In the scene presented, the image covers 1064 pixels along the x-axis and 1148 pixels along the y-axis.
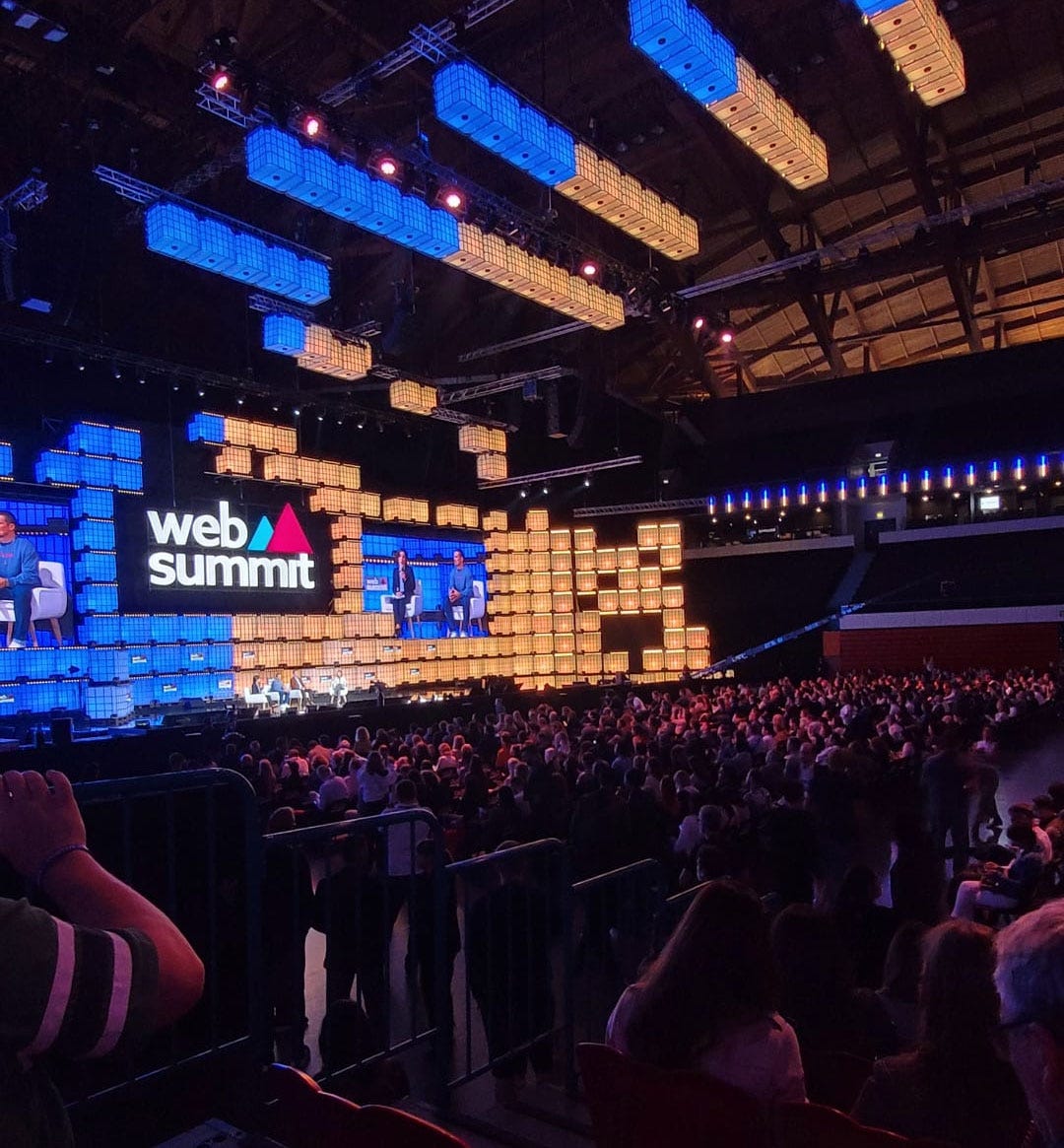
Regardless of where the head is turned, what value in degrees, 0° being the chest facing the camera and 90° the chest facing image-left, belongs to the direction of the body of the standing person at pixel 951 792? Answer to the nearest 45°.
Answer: approximately 180°

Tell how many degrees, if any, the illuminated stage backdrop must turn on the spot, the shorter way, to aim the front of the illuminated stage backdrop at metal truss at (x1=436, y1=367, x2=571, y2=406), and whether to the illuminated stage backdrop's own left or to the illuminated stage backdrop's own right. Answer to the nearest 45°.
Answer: approximately 45° to the illuminated stage backdrop's own left

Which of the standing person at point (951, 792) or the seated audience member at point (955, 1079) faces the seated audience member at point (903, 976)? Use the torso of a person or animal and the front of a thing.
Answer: the seated audience member at point (955, 1079)

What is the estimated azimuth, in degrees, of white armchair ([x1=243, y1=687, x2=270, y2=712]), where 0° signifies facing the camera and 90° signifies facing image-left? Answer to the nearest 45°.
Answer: approximately 315°

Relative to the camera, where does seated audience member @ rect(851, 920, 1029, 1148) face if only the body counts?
away from the camera

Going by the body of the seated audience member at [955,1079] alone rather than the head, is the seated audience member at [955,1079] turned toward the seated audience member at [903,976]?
yes

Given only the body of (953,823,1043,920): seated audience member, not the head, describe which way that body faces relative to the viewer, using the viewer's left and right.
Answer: facing to the left of the viewer

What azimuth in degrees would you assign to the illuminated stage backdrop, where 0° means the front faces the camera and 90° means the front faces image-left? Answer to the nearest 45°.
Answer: approximately 315°

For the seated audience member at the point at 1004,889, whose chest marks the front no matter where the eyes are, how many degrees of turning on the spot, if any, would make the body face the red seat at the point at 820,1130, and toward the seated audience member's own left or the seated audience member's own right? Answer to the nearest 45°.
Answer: approximately 90° to the seated audience member's own left
